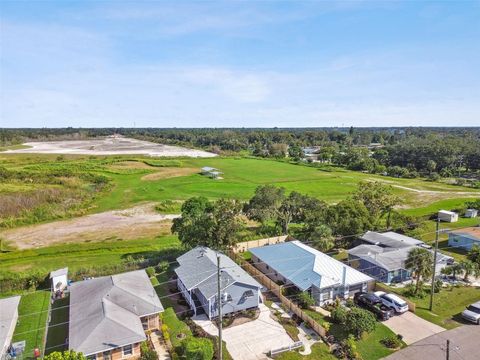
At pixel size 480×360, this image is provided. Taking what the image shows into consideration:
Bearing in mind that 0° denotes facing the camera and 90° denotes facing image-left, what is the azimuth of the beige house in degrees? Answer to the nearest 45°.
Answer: approximately 315°

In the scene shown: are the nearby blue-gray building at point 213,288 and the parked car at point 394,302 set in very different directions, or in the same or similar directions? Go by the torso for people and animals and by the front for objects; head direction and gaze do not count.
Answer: very different directions

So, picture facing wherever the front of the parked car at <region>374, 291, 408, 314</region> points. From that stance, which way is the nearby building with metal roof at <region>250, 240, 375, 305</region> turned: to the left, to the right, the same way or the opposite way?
the opposite way

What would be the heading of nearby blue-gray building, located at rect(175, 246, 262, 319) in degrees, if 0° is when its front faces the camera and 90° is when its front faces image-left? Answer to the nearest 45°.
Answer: approximately 315°

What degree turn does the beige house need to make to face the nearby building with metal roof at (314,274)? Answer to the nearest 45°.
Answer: approximately 45° to its left

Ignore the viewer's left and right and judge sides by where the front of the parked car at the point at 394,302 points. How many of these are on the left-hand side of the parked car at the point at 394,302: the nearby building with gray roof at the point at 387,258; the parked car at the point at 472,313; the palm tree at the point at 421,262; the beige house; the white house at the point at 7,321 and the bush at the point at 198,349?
3

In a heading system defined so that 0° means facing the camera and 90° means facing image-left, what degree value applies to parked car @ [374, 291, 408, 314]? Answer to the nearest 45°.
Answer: approximately 135°

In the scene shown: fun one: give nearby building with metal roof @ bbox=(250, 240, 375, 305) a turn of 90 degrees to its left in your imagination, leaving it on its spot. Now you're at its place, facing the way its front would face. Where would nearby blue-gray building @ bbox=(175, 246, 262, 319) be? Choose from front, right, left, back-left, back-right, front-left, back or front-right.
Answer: back

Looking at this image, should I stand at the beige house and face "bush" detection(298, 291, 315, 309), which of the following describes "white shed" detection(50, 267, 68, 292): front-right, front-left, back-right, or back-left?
back-left

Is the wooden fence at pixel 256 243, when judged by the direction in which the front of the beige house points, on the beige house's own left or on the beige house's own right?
on the beige house's own left

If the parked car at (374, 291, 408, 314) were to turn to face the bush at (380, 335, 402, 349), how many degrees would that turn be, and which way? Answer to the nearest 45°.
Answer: approximately 135° to its left

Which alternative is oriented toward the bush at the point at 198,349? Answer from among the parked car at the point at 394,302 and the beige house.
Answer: the beige house

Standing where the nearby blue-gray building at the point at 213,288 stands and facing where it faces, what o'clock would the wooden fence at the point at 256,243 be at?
The wooden fence is roughly at 8 o'clock from the nearby blue-gray building.
